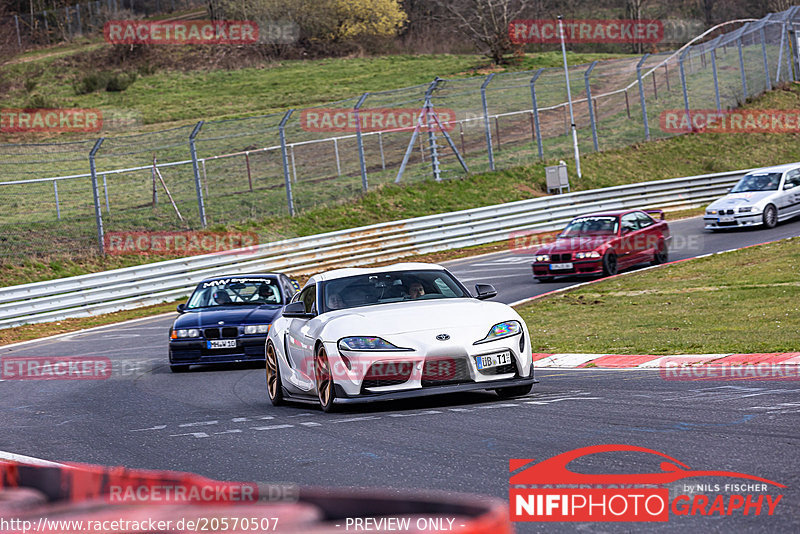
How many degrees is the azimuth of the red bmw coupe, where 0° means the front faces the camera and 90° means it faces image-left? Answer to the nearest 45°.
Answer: approximately 45°

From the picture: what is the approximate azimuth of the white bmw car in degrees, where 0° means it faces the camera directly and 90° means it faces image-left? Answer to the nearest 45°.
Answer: approximately 45°

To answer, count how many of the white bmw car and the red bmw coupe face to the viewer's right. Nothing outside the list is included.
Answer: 0

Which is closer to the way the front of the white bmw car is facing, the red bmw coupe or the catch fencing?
the red bmw coupe

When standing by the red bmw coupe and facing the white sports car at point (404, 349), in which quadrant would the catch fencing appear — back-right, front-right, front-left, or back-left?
back-right

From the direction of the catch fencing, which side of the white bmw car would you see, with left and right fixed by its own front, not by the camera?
right

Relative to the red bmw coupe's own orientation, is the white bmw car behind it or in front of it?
behind

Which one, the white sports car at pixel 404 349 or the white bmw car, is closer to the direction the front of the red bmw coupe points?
the white sports car

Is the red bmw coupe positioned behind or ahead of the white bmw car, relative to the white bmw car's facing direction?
ahead

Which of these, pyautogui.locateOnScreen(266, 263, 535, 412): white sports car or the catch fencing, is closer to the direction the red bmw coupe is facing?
the white sports car

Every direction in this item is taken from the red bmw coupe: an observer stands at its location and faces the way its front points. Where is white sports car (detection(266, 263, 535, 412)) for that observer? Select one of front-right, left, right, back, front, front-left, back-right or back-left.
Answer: front-left
